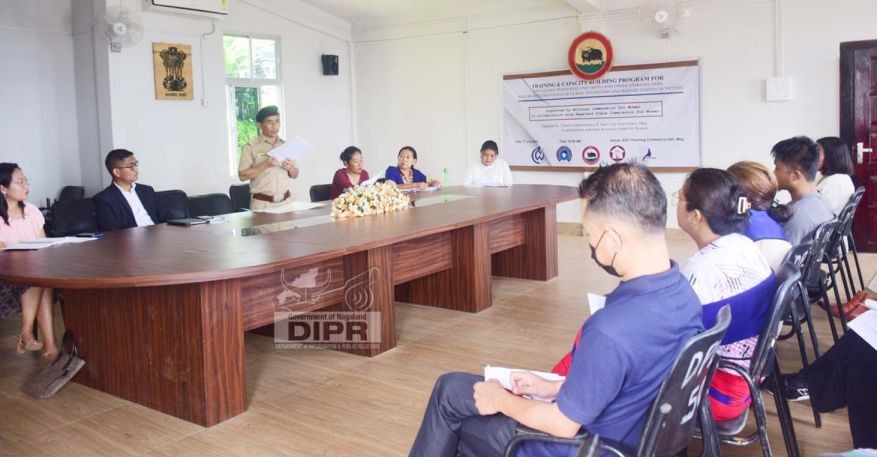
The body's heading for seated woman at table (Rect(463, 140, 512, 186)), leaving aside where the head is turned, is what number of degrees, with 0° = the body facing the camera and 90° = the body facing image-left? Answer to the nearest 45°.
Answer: approximately 0°

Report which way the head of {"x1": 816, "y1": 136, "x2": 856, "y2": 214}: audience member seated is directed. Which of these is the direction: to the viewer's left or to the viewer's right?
to the viewer's left

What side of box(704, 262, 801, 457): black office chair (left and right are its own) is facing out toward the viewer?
left

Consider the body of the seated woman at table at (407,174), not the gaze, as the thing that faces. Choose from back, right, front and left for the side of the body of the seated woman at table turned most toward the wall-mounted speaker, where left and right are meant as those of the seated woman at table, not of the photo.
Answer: back

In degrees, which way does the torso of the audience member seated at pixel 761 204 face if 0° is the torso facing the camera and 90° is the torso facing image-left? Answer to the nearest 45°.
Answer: approximately 135°

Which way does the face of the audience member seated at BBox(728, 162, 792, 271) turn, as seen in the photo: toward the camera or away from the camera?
away from the camera

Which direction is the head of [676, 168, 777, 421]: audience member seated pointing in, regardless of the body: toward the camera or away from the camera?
away from the camera

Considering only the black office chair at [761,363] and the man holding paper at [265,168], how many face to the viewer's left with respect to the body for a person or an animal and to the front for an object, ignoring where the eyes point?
1

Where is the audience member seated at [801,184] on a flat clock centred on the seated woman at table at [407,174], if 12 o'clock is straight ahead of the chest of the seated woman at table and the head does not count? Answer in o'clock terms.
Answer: The audience member seated is roughly at 11 o'clock from the seated woman at table.

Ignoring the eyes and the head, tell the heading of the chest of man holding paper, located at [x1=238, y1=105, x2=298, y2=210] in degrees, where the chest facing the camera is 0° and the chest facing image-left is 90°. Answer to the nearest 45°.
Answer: approximately 315°

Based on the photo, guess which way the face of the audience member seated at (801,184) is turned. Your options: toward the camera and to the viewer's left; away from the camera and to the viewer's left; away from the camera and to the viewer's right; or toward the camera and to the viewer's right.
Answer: away from the camera and to the viewer's left

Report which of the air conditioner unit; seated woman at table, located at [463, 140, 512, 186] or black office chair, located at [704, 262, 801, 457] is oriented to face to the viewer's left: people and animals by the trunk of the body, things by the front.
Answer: the black office chair
